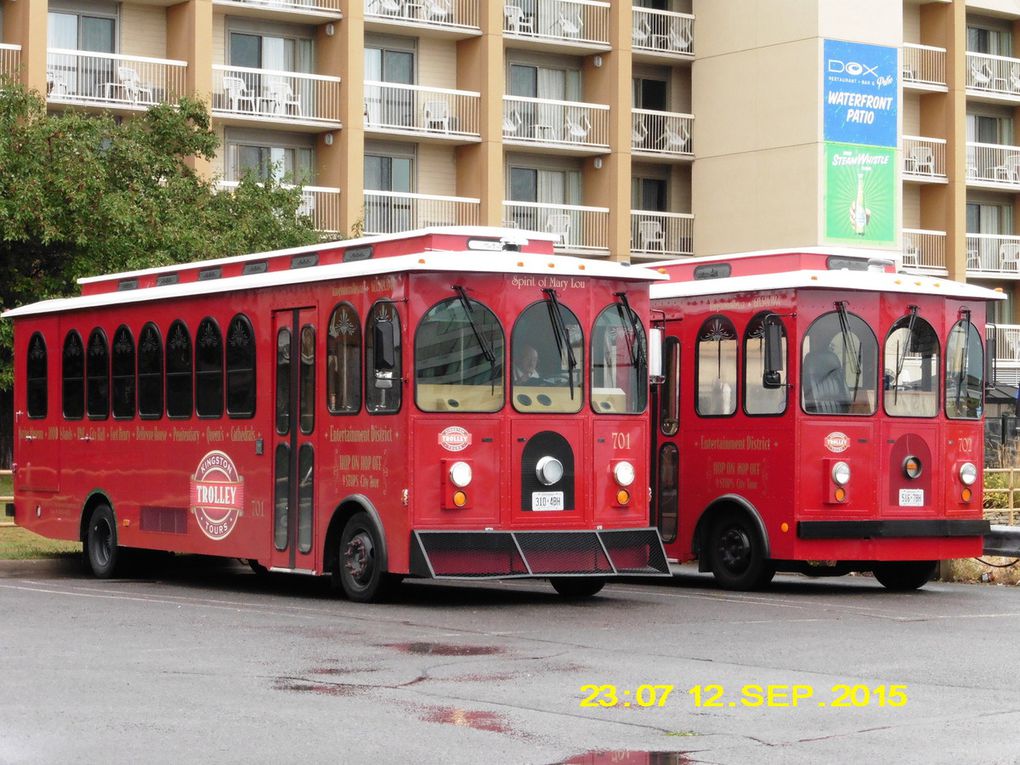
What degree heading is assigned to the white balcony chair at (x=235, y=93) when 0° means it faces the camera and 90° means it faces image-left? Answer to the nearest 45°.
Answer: approximately 315°

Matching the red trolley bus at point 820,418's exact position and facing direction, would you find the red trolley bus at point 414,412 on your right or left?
on your right

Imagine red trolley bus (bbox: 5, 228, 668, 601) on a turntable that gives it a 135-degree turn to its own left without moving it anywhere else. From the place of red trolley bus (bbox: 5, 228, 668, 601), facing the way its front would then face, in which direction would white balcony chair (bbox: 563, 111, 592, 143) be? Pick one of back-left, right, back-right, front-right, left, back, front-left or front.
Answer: front

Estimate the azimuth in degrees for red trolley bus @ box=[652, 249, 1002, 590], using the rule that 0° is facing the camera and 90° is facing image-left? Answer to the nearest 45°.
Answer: approximately 315°

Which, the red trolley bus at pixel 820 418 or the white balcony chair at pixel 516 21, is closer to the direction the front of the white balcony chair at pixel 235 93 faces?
the red trolley bus

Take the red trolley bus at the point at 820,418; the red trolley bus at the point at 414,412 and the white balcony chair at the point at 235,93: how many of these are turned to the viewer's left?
0

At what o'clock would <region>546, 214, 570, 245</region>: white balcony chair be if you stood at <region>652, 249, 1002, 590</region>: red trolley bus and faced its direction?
The white balcony chair is roughly at 7 o'clock from the red trolley bus.

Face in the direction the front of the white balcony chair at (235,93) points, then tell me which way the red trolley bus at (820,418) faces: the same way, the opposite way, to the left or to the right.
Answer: the same way

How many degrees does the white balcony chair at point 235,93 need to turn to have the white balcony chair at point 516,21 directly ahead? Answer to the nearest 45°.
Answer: approximately 90° to its left

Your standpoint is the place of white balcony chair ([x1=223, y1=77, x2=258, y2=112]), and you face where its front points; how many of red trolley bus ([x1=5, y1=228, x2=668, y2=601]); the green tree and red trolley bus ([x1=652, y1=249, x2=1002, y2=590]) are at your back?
0

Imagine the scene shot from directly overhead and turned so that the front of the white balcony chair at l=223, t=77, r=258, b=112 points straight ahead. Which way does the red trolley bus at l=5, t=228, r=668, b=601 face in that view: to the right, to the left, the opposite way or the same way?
the same way

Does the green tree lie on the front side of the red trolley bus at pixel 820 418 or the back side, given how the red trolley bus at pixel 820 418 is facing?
on the back side

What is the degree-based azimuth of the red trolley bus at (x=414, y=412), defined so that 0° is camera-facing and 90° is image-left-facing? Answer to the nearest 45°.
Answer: approximately 315°

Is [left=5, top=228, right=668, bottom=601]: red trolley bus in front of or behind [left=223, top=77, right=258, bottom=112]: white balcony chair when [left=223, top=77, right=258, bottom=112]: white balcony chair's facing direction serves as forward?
in front

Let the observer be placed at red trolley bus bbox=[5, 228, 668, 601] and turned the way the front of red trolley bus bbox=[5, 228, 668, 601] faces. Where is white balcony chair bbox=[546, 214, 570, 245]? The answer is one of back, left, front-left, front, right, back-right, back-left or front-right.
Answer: back-left

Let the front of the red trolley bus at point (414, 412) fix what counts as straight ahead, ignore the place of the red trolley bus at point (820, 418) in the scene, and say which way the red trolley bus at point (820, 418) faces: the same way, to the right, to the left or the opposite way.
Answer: the same way
